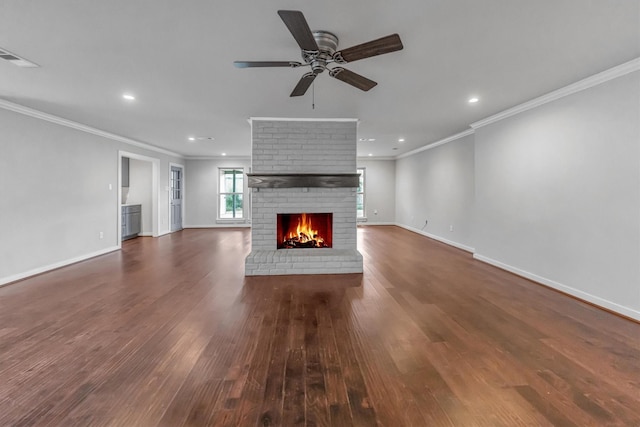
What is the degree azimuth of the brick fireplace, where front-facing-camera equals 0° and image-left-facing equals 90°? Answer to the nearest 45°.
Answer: approximately 0°

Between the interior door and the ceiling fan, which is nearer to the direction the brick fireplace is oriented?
the ceiling fan

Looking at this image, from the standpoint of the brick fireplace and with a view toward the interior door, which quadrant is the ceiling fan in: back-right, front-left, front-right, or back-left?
back-left

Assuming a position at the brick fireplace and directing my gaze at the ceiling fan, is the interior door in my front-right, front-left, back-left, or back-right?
back-right

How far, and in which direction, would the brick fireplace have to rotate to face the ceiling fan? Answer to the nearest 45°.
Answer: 0° — it already faces it

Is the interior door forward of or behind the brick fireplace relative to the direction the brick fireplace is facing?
behind
